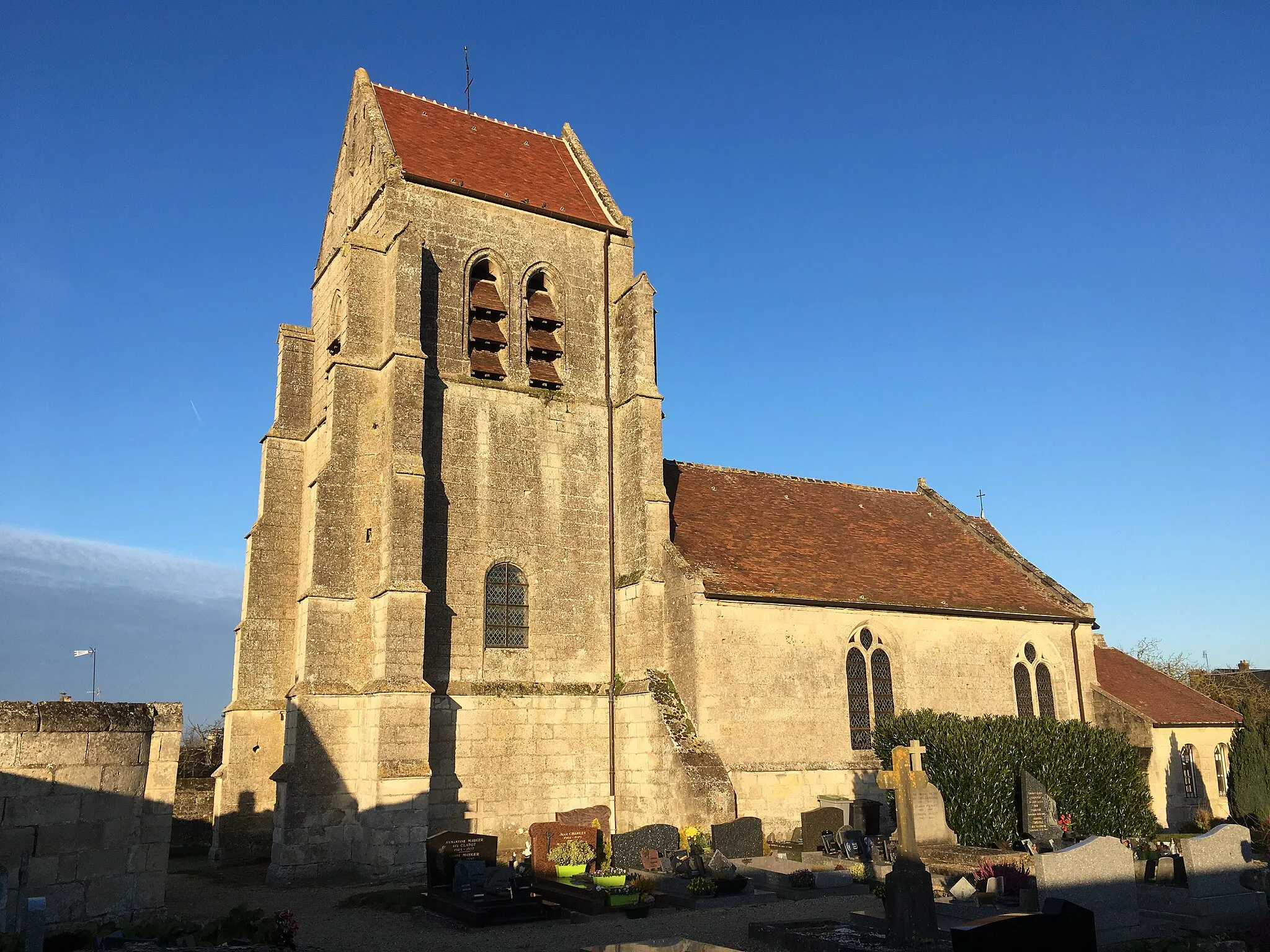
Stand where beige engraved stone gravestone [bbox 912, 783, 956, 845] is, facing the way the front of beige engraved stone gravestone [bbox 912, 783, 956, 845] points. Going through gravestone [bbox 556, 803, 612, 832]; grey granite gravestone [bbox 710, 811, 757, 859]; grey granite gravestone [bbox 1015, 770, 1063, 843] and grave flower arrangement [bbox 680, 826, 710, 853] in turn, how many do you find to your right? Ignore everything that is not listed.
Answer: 3

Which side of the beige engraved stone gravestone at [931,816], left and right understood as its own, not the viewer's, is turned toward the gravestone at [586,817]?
right

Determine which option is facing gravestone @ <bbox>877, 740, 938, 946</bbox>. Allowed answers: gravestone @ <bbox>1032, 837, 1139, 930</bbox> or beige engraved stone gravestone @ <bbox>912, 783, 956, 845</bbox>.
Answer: the beige engraved stone gravestone

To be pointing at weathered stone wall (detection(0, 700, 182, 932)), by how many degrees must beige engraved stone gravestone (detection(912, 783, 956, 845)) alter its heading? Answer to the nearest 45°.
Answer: approximately 45° to its right

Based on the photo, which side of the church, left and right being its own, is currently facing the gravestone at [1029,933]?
left
